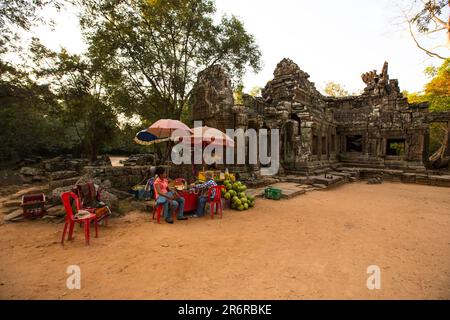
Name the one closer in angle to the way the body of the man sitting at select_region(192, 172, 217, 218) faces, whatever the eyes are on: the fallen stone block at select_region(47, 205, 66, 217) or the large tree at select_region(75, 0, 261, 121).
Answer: the fallen stone block

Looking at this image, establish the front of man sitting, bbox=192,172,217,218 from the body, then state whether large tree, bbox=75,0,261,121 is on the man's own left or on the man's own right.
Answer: on the man's own right

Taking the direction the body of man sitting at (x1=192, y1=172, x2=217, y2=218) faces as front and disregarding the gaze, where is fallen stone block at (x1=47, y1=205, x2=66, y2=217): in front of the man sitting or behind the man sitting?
in front

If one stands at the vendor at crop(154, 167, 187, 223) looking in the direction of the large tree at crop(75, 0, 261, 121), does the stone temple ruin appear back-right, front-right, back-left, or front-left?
front-right

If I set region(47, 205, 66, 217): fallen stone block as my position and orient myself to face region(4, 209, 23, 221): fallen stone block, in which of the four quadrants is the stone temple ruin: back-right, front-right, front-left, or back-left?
back-right

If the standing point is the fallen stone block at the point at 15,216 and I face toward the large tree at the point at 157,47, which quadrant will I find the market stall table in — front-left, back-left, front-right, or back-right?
front-right

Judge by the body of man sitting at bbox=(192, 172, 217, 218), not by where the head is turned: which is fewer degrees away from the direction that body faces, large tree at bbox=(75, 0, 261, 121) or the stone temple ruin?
the large tree

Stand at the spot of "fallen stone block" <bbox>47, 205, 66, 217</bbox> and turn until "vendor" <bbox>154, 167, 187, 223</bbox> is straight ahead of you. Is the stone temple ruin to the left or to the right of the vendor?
left
